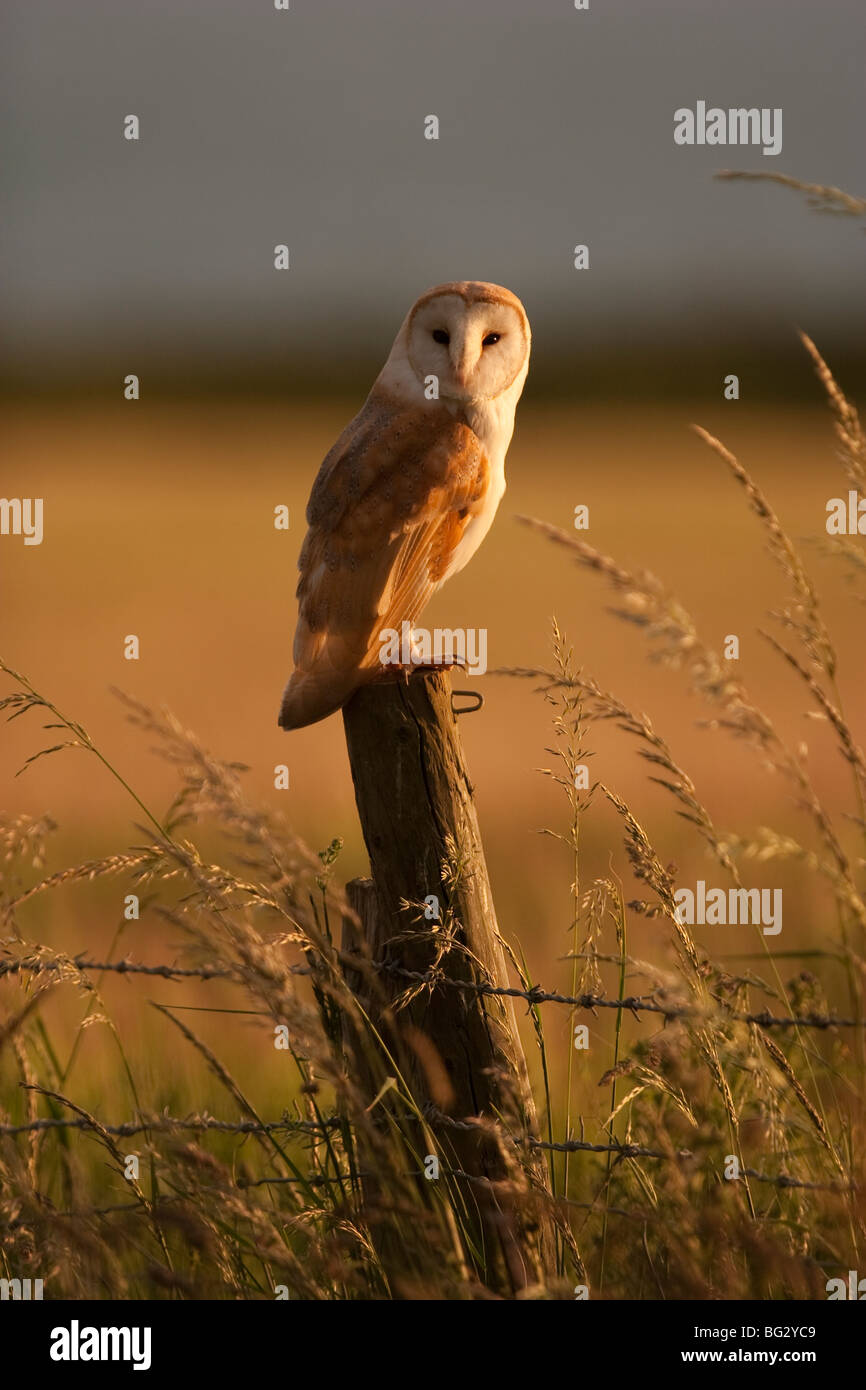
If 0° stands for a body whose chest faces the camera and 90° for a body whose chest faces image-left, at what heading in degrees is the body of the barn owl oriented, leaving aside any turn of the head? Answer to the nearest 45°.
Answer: approximately 270°

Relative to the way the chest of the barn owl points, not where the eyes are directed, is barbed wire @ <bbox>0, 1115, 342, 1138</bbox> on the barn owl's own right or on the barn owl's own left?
on the barn owl's own right

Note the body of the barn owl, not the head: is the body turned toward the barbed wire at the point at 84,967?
no
